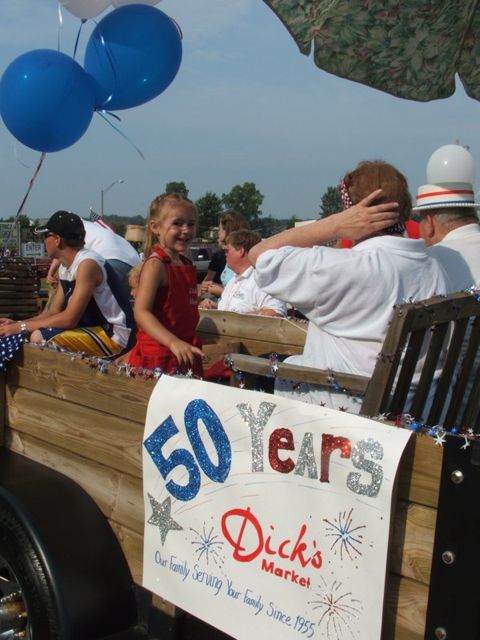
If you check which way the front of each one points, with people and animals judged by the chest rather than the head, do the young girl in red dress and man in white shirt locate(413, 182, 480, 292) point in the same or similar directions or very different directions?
very different directions

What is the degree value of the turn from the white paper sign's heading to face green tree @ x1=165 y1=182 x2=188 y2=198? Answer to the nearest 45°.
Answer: approximately 135° to its right

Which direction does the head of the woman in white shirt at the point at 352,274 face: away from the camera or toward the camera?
away from the camera

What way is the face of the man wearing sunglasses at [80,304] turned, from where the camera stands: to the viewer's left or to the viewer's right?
to the viewer's left

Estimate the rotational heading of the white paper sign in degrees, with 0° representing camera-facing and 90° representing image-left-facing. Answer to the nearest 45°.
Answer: approximately 45°

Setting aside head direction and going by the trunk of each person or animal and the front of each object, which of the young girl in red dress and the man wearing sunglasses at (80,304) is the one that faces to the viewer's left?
the man wearing sunglasses

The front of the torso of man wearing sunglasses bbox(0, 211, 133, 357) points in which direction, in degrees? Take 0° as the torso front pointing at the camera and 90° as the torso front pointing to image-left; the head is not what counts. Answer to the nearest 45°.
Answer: approximately 90°

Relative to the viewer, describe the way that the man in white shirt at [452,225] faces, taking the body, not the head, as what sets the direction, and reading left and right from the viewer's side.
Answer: facing away from the viewer and to the left of the viewer

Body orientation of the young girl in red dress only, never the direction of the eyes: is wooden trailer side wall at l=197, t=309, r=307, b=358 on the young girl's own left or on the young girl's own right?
on the young girl's own left

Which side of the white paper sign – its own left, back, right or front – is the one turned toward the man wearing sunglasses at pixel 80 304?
right

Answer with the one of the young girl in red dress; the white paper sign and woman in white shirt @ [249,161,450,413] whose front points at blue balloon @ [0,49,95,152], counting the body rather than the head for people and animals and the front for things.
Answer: the woman in white shirt

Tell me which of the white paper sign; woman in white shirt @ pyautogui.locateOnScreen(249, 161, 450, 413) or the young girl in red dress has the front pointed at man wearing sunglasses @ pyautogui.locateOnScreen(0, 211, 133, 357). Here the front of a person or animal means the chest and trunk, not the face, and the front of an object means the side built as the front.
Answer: the woman in white shirt

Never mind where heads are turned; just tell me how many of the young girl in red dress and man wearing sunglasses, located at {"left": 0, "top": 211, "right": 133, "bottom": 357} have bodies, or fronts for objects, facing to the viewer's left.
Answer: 1

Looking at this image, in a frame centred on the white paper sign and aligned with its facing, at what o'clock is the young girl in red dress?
The young girl in red dress is roughly at 4 o'clock from the white paper sign.

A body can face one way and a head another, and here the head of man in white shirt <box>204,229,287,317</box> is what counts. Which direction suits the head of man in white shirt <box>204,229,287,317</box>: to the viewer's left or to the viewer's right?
to the viewer's left
